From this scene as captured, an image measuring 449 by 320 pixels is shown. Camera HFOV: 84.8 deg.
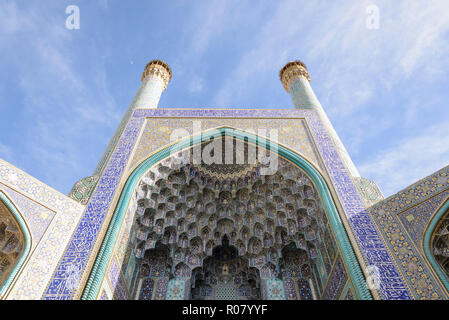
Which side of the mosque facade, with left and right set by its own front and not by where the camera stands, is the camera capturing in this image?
front
